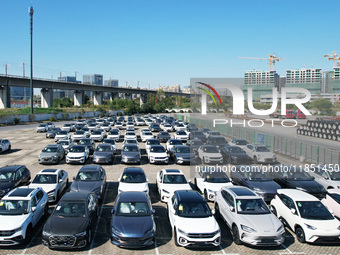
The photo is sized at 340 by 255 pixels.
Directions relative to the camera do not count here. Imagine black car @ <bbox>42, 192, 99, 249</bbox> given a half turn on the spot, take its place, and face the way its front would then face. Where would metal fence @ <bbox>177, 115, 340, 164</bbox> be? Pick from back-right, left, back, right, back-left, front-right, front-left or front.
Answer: front

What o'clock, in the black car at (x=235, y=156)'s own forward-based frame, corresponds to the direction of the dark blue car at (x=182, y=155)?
the dark blue car at (x=182, y=155) is roughly at 4 o'clock from the black car at (x=235, y=156).

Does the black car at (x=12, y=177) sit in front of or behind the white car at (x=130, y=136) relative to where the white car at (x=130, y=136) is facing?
in front

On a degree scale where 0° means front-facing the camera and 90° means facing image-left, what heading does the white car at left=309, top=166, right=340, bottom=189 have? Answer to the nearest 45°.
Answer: approximately 315°

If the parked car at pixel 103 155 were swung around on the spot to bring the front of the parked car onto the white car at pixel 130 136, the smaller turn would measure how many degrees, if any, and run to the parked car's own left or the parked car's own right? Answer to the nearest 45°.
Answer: approximately 180°

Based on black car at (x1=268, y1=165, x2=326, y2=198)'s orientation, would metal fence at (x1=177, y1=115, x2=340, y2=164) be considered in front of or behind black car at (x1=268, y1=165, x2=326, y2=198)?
behind

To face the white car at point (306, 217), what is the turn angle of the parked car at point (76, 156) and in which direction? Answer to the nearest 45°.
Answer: approximately 45° to its left

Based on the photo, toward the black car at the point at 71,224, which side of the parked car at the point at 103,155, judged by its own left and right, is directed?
front

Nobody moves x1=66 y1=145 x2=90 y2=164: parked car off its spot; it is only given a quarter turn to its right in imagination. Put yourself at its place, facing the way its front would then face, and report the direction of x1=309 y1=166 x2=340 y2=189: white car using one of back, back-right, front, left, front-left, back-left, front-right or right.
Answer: back-left

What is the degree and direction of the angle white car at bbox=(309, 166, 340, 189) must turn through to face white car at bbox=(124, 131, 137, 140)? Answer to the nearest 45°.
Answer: approximately 180°

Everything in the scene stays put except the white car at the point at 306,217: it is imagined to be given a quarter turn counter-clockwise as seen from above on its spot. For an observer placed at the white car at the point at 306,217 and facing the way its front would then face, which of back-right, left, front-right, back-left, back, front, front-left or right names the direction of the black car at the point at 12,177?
back-left

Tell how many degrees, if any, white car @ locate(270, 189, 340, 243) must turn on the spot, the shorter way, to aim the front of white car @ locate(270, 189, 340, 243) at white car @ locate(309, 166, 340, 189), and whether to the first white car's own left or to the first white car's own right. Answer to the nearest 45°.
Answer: approximately 135° to the first white car's own left

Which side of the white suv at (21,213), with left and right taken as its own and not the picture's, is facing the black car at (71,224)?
left

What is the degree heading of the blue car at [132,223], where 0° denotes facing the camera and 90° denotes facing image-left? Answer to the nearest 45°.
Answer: approximately 0°

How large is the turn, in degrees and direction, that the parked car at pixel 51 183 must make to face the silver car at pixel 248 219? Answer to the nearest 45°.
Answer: approximately 90° to its left
